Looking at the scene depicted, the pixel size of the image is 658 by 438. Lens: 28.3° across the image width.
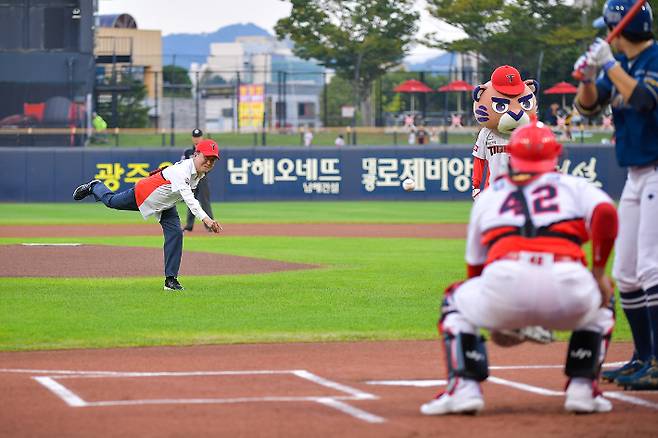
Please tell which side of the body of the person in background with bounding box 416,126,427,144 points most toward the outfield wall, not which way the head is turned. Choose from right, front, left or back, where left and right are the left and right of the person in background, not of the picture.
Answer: front

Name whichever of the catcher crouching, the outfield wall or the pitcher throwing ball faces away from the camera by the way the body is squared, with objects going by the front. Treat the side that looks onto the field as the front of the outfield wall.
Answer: the catcher crouching

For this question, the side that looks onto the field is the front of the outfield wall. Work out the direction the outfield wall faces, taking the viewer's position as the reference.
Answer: facing the viewer

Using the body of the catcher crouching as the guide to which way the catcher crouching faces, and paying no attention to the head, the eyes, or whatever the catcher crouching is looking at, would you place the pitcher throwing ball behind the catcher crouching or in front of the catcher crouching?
in front

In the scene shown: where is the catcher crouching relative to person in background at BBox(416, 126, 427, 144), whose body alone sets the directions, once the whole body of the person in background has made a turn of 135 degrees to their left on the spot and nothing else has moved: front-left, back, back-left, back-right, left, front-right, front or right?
back-right

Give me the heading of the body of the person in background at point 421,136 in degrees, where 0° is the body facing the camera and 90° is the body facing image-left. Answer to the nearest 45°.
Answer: approximately 0°

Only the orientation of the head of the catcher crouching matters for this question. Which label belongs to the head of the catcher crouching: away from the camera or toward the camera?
away from the camera

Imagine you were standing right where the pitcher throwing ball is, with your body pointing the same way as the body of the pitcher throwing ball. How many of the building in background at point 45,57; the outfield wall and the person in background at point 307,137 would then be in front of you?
0

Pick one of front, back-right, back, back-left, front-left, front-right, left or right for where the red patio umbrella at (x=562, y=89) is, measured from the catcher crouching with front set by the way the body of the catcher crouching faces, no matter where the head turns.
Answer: front

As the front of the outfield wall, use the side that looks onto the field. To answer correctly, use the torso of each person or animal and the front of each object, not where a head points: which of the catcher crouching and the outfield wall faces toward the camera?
the outfield wall

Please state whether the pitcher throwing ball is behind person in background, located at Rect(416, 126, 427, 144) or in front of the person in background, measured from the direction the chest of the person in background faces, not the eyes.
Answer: in front

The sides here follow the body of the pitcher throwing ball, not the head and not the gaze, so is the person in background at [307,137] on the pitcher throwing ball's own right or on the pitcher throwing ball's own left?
on the pitcher throwing ball's own left

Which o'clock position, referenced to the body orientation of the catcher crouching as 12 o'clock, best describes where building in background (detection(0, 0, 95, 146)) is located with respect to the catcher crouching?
The building in background is roughly at 11 o'clock from the catcher crouching.

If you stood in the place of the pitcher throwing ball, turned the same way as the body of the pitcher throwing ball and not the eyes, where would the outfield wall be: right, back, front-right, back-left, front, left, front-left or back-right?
back-left

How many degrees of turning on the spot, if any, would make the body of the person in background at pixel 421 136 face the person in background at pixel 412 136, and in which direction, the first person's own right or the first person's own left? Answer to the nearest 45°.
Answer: approximately 135° to the first person's own right

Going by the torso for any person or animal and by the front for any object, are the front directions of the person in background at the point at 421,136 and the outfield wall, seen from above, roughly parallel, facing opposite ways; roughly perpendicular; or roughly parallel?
roughly parallel

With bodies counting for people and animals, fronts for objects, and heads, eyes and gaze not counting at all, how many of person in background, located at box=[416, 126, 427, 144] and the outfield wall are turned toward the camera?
2

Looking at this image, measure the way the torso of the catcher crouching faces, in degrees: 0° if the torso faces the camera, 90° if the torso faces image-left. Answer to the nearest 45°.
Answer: approximately 180°
